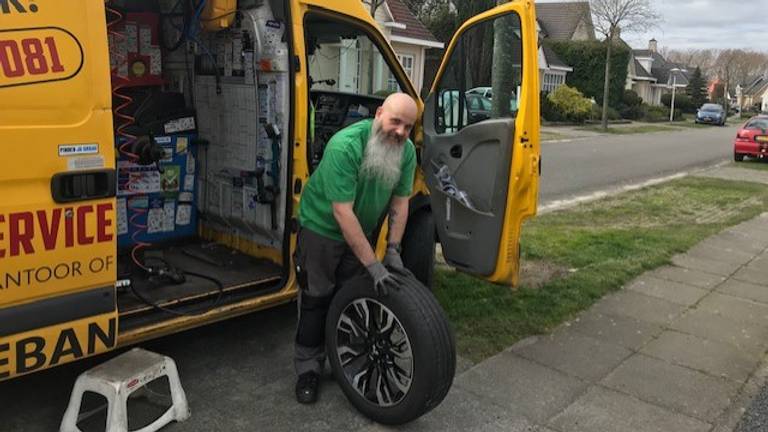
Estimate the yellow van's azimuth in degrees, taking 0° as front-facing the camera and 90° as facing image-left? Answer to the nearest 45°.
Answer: approximately 225°

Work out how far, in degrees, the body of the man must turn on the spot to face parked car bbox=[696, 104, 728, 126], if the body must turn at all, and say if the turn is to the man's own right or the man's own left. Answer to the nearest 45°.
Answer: approximately 90° to the man's own left

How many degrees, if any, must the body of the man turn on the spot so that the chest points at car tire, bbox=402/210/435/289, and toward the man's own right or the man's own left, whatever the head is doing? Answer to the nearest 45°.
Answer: approximately 135° to the man's own left

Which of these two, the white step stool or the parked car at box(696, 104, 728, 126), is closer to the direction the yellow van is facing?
the parked car

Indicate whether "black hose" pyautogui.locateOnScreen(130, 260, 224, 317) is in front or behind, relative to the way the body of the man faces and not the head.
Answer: behind

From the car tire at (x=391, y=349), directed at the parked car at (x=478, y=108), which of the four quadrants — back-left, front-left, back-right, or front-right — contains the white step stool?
back-left

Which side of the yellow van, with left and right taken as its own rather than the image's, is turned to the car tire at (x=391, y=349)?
right

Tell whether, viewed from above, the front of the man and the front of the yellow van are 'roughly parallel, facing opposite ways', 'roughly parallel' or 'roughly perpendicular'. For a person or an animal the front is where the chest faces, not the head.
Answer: roughly perpendicular

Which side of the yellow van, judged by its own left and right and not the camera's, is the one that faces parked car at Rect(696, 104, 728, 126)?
front

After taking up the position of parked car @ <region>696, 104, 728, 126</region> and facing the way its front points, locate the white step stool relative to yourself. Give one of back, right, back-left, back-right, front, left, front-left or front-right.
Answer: front-left

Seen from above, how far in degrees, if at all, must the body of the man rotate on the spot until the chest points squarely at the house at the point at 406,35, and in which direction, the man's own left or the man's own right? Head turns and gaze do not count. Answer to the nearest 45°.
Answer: approximately 135° to the man's own left

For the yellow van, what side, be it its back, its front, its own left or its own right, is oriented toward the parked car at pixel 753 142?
front

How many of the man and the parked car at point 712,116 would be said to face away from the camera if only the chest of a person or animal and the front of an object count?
0
